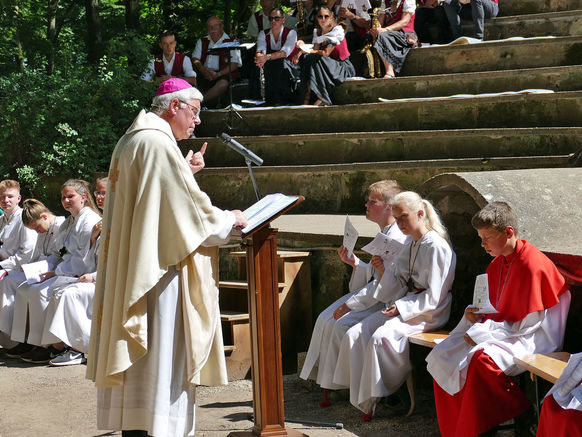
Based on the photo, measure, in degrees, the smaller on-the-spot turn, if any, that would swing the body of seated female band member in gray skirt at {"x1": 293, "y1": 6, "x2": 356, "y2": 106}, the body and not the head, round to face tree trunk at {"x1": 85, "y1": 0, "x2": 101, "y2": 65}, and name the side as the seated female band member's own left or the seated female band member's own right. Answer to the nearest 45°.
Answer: approximately 90° to the seated female band member's own right

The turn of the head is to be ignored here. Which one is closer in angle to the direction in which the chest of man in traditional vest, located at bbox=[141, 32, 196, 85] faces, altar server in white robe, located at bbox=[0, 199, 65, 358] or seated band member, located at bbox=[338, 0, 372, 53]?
the altar server in white robe

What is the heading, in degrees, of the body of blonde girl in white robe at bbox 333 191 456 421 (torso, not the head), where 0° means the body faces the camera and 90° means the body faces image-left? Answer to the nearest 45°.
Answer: approximately 45°

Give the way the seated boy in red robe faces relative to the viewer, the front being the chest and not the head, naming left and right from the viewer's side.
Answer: facing the viewer and to the left of the viewer

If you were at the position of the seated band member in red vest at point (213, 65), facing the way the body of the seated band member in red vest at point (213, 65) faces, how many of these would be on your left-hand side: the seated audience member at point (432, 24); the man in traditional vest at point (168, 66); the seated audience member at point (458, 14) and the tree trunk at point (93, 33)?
2

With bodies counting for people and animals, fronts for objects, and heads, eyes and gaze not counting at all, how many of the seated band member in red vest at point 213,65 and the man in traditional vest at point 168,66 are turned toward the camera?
2

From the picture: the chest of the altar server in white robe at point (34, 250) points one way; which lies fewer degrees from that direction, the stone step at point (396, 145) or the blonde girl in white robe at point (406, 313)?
the blonde girl in white robe

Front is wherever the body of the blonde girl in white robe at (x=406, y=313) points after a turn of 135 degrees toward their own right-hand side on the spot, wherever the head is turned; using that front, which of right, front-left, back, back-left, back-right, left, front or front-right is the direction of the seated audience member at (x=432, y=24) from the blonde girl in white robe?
front

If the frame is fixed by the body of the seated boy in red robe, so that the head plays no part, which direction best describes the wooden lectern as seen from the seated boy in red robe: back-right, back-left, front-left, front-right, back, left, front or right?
front-right

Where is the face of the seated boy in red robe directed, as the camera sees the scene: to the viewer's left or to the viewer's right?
to the viewer's left
